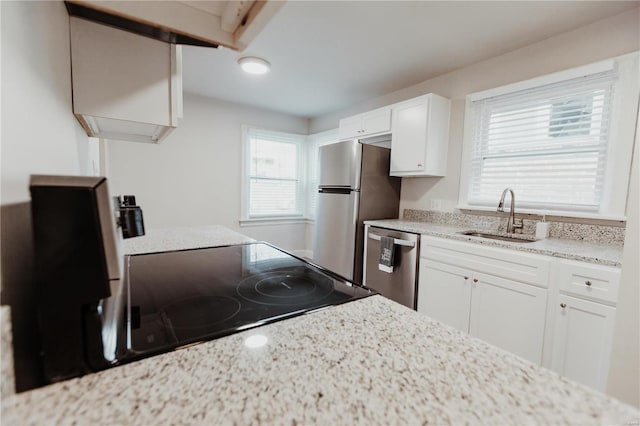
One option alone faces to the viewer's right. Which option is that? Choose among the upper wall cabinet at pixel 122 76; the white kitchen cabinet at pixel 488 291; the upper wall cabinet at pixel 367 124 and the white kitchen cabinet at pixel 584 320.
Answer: the upper wall cabinet at pixel 122 76

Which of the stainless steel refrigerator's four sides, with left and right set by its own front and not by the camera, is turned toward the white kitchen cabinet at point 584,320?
left

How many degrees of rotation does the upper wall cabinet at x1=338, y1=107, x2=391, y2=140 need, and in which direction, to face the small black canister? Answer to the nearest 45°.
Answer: approximately 45° to its left

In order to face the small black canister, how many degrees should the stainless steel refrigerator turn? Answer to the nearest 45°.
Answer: approximately 45° to its left

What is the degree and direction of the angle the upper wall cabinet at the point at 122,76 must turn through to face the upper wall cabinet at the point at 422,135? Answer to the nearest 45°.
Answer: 0° — it already faces it

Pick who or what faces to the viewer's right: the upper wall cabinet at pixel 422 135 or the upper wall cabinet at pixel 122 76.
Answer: the upper wall cabinet at pixel 122 76

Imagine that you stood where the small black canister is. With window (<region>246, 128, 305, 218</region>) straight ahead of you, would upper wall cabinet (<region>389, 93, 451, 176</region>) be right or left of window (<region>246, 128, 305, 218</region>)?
right

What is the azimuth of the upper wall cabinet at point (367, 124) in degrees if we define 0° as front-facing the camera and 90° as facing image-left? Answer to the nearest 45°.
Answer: approximately 45°

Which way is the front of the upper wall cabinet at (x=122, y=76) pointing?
to the viewer's right

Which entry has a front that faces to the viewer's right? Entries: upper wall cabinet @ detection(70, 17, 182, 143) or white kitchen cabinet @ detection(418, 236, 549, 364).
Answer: the upper wall cabinet

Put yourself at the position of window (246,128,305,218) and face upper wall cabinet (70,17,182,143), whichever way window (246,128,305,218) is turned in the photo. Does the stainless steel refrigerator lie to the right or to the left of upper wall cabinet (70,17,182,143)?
left
